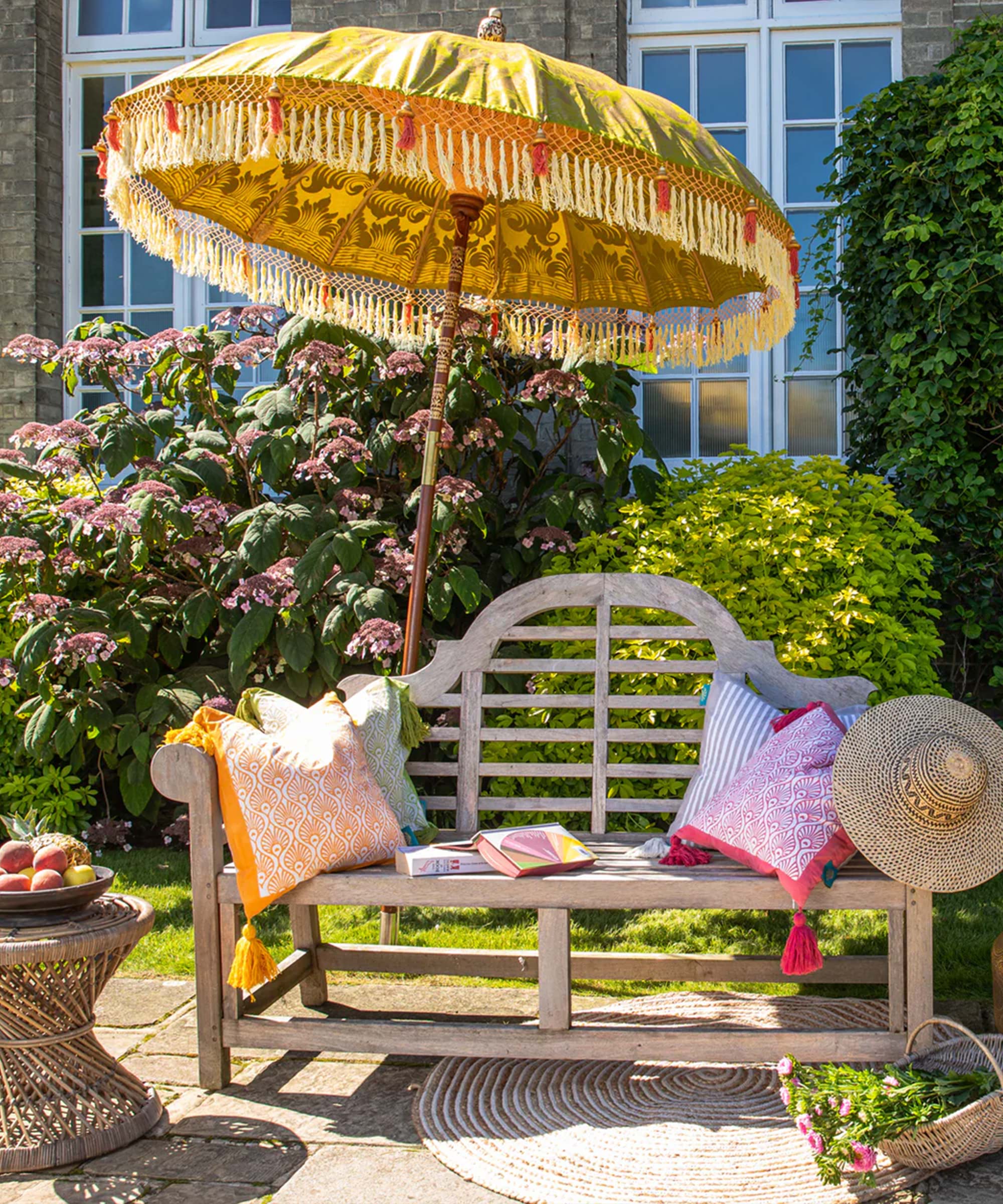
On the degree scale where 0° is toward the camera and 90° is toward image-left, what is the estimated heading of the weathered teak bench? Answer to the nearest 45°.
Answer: approximately 0°

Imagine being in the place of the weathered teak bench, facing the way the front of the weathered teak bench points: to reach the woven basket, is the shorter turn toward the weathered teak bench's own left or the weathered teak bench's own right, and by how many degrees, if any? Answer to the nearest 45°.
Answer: approximately 45° to the weathered teak bench's own left

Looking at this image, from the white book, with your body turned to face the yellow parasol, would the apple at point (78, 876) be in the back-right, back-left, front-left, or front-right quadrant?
back-left

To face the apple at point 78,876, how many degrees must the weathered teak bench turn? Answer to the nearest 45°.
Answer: approximately 90° to its right

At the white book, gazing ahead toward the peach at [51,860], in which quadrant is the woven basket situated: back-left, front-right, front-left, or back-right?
back-left

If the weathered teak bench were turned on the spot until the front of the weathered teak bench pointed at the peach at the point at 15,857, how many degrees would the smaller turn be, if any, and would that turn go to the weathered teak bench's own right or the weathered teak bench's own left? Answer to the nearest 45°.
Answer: approximately 90° to the weathered teak bench's own right

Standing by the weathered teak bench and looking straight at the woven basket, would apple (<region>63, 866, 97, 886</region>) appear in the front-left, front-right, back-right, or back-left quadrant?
back-right

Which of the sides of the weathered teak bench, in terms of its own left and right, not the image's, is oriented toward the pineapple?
right
